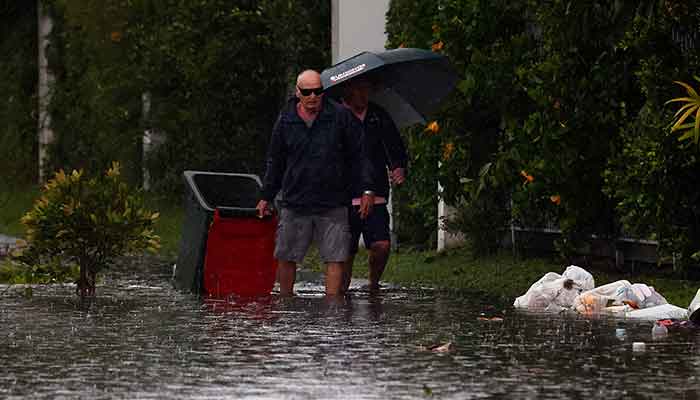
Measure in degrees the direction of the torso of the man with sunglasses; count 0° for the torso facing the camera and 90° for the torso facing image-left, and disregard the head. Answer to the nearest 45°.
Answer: approximately 0°

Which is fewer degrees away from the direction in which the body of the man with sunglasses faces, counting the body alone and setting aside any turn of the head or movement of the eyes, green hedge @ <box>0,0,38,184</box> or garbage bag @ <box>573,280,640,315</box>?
the garbage bag

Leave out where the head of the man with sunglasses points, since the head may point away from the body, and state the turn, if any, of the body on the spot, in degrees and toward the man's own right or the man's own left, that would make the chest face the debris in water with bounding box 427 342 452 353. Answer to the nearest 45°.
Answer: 0° — they already face it

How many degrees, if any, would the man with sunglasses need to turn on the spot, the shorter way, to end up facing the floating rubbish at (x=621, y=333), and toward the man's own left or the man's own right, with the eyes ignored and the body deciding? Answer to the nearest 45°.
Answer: approximately 45° to the man's own left

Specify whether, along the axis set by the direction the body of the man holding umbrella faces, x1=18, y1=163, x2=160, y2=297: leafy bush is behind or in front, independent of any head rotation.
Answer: in front

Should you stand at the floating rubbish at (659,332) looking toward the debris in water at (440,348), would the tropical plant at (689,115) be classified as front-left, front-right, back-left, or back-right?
back-right

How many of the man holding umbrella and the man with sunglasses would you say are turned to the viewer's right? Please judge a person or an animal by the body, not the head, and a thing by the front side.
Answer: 0

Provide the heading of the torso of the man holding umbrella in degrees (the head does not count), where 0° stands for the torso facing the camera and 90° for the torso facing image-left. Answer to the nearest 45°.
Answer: approximately 45°
